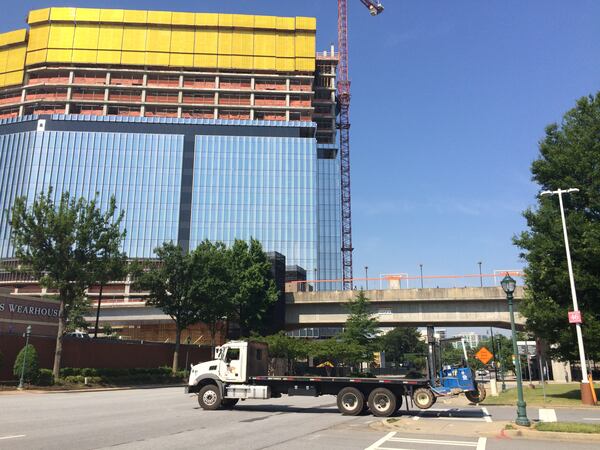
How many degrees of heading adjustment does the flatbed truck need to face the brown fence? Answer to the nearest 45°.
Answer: approximately 45° to its right

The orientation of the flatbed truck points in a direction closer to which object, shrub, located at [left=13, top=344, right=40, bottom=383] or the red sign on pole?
the shrub

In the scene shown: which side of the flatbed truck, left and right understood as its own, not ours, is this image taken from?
left

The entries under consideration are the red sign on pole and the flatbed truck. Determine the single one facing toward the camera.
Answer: the red sign on pole

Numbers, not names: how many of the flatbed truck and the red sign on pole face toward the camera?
1

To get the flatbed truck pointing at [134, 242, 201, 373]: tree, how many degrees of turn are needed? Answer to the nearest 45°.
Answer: approximately 45° to its right

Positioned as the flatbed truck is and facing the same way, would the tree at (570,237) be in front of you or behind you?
behind

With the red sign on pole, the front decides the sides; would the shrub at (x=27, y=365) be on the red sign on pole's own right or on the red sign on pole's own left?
on the red sign on pole's own right

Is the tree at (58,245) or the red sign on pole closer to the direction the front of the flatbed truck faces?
the tree

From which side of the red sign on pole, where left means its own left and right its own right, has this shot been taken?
front

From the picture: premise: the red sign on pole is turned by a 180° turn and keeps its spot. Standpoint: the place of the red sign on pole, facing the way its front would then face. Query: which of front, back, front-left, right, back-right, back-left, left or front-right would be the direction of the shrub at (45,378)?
left

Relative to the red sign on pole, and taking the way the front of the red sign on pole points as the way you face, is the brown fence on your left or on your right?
on your right

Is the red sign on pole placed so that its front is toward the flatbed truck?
no

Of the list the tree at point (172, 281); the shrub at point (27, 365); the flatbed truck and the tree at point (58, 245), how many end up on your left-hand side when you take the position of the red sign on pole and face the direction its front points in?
0

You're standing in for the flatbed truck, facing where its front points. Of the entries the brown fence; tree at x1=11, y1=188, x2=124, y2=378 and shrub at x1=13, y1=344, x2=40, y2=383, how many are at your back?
0

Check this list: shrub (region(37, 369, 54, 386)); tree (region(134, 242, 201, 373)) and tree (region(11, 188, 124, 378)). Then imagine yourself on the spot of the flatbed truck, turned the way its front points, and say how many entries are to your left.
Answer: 0
